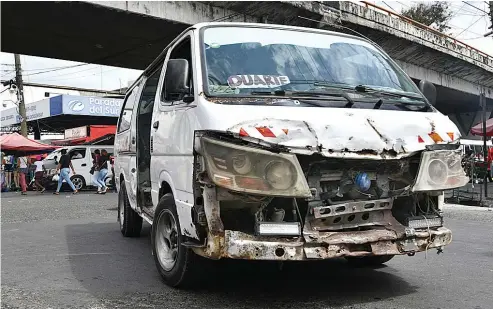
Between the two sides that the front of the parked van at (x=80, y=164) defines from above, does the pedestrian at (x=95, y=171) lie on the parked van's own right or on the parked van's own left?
on the parked van's own left

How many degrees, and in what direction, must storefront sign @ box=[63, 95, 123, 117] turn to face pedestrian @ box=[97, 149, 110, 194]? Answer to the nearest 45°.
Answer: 0° — it already faces them

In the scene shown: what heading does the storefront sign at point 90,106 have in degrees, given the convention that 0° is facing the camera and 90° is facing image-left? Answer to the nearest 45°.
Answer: approximately 0°

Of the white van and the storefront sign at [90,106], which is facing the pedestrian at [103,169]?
the storefront sign

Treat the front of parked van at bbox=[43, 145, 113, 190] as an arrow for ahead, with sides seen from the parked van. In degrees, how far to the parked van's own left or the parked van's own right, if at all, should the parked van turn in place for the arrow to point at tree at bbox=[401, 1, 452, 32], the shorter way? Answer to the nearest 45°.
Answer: approximately 180°

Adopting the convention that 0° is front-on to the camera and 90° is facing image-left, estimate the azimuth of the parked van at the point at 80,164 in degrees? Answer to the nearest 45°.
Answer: approximately 45°

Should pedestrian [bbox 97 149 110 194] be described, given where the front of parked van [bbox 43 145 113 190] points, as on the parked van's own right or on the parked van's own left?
on the parked van's own left

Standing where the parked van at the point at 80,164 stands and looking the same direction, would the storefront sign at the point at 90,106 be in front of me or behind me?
behind

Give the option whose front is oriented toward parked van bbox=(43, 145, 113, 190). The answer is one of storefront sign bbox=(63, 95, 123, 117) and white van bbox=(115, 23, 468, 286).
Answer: the storefront sign
